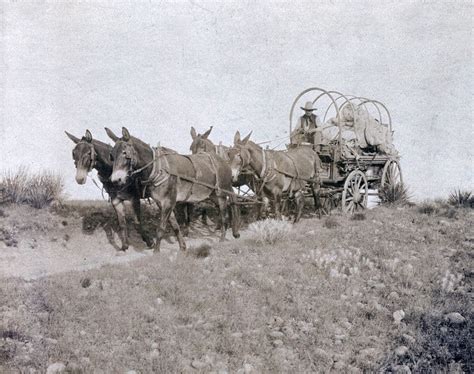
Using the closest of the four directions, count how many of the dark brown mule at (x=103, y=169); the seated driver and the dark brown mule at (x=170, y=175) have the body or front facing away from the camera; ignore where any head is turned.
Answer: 0

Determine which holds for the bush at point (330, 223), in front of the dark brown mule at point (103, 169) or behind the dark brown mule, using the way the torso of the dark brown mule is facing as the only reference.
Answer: behind

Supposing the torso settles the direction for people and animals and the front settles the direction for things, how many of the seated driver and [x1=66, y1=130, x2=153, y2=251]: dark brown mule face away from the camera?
0

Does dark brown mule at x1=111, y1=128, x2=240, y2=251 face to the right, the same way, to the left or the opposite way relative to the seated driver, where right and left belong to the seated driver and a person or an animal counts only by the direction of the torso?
the same way

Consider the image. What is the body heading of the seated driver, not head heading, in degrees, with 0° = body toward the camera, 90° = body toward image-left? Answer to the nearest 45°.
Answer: approximately 45°

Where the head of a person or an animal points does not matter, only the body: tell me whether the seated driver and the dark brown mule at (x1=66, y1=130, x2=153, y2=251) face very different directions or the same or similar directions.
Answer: same or similar directions

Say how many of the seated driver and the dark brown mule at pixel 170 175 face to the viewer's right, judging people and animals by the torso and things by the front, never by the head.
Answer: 0

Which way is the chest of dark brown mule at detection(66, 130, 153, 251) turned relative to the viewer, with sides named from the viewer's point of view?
facing the viewer and to the left of the viewer

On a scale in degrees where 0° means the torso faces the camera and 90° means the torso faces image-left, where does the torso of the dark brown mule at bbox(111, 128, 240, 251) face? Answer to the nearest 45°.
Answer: approximately 45°
